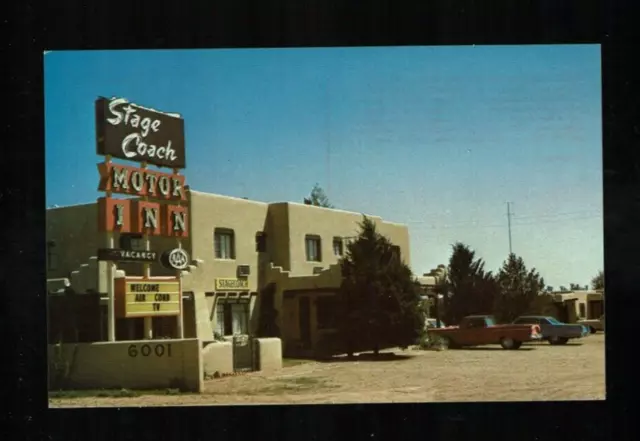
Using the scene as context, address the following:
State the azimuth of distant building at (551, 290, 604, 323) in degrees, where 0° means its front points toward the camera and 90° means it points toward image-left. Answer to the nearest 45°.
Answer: approximately 0°

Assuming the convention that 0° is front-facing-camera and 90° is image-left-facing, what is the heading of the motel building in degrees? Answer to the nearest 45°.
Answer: approximately 315°

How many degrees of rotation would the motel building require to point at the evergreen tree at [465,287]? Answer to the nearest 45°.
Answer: approximately 45° to its left

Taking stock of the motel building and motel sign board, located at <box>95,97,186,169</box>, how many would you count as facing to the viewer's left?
0
